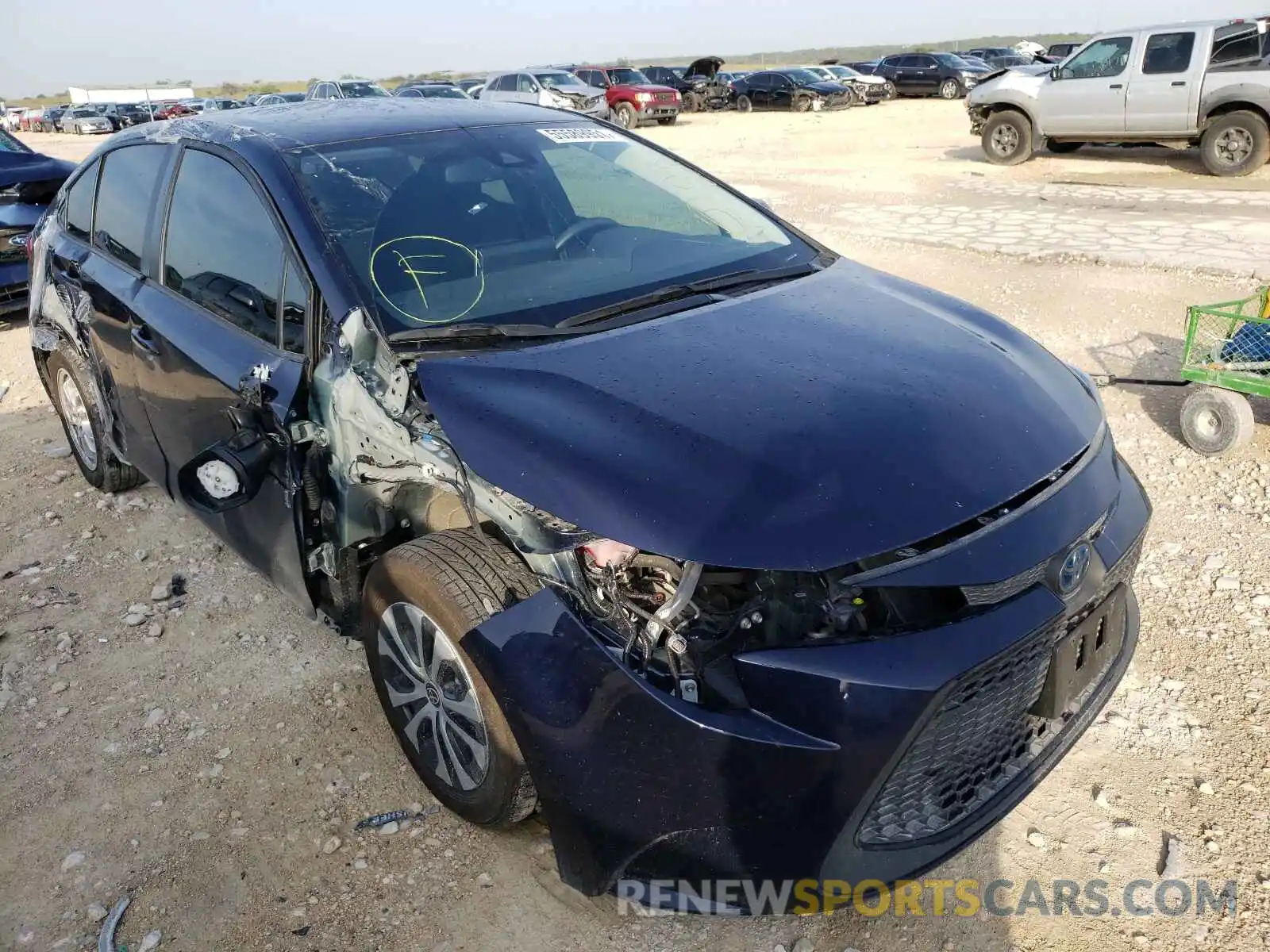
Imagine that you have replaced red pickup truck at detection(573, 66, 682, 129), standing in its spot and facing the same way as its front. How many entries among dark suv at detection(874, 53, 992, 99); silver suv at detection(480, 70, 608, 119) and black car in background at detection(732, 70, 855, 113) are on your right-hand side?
1

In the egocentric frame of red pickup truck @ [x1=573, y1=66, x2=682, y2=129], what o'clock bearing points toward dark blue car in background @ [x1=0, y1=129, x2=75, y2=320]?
The dark blue car in background is roughly at 2 o'clock from the red pickup truck.

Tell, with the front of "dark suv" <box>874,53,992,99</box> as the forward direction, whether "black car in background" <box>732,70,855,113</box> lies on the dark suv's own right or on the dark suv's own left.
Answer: on the dark suv's own right

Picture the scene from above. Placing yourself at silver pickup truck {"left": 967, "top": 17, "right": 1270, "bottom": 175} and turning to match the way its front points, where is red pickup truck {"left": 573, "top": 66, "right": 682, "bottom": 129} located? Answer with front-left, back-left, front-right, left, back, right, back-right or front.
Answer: front-right

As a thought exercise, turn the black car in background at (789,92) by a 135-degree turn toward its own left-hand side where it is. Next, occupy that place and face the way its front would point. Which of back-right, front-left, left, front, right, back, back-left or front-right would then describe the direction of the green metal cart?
back

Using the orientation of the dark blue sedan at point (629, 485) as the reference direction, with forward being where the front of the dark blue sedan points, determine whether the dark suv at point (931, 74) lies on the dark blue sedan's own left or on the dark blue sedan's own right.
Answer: on the dark blue sedan's own left

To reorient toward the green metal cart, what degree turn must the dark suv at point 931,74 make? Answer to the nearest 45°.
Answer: approximately 45° to its right

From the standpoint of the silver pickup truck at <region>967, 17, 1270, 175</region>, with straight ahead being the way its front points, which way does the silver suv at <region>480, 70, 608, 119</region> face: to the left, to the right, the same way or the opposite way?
the opposite way

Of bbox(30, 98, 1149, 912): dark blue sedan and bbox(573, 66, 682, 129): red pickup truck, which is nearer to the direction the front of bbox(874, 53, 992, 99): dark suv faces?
the dark blue sedan

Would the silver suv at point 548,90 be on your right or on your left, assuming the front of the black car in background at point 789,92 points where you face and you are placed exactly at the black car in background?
on your right

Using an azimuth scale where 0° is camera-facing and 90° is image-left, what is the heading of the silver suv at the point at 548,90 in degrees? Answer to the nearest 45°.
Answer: approximately 315°

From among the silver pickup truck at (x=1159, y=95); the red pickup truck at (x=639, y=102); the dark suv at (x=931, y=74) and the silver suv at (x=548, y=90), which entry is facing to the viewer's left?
the silver pickup truck

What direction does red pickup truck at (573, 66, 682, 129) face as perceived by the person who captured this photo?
facing the viewer and to the right of the viewer

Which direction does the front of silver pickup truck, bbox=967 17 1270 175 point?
to the viewer's left
